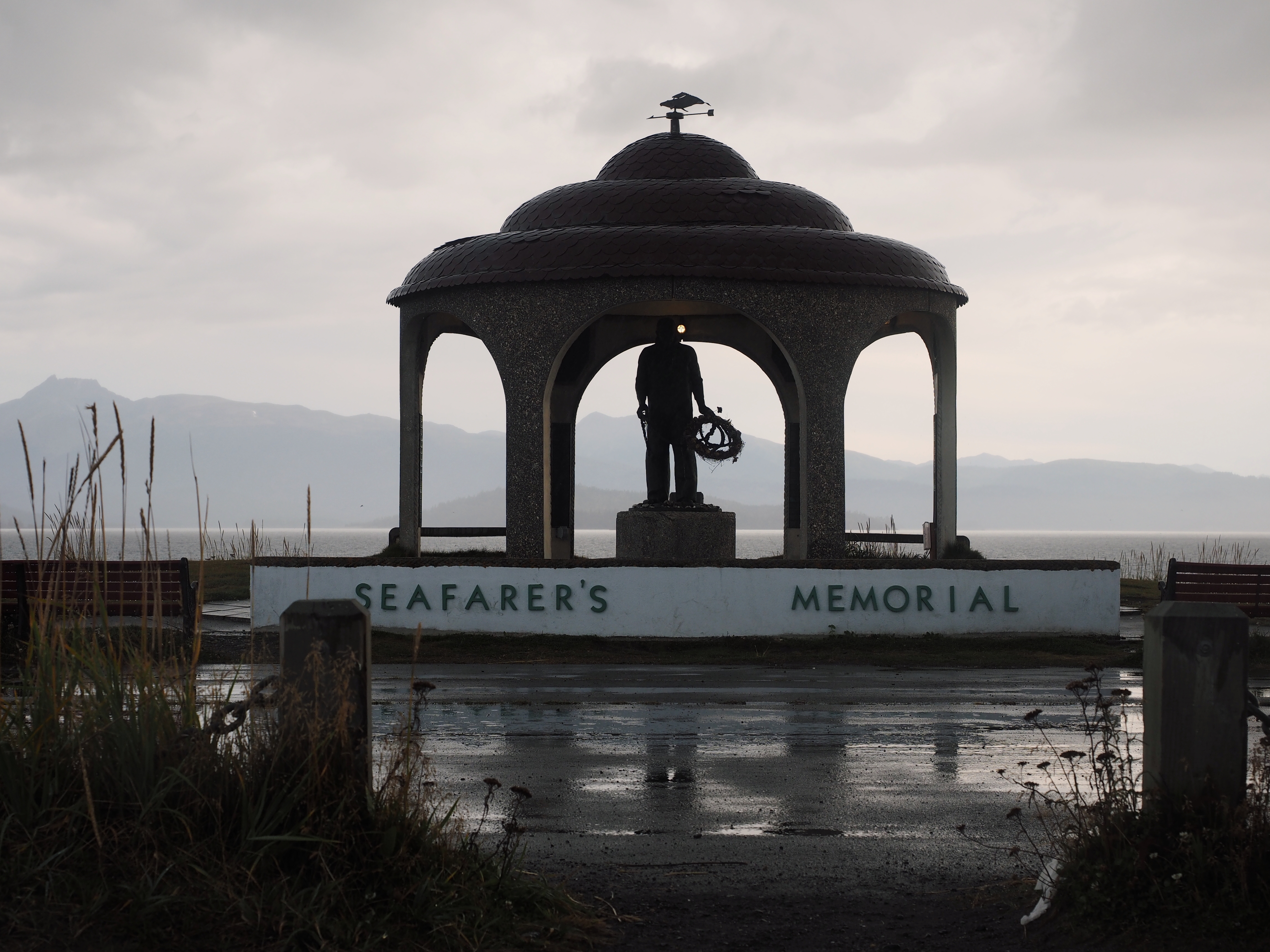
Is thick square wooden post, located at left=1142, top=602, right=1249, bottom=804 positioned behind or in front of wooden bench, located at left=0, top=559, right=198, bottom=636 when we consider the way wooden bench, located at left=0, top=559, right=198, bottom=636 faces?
behind

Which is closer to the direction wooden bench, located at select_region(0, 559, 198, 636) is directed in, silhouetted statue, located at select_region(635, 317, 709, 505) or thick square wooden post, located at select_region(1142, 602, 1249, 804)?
the silhouetted statue

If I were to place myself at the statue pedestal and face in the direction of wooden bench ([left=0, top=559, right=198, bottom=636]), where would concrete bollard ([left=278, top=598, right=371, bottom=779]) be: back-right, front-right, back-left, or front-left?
front-left

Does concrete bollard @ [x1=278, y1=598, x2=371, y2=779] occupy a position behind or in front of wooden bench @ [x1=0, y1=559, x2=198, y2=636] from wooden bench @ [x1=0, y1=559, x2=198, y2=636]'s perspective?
behind

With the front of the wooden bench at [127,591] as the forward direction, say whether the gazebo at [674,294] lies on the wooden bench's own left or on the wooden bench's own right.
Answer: on the wooden bench's own right

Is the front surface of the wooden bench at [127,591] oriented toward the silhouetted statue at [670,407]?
no

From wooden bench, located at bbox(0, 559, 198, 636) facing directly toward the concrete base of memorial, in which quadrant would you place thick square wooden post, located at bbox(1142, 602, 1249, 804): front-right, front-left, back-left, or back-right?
front-right

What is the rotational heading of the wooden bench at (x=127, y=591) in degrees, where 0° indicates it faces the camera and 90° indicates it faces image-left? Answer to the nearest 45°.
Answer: approximately 180°

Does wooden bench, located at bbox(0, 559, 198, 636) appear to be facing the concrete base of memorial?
no

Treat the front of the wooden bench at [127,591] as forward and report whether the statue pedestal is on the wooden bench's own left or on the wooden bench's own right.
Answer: on the wooden bench's own right
